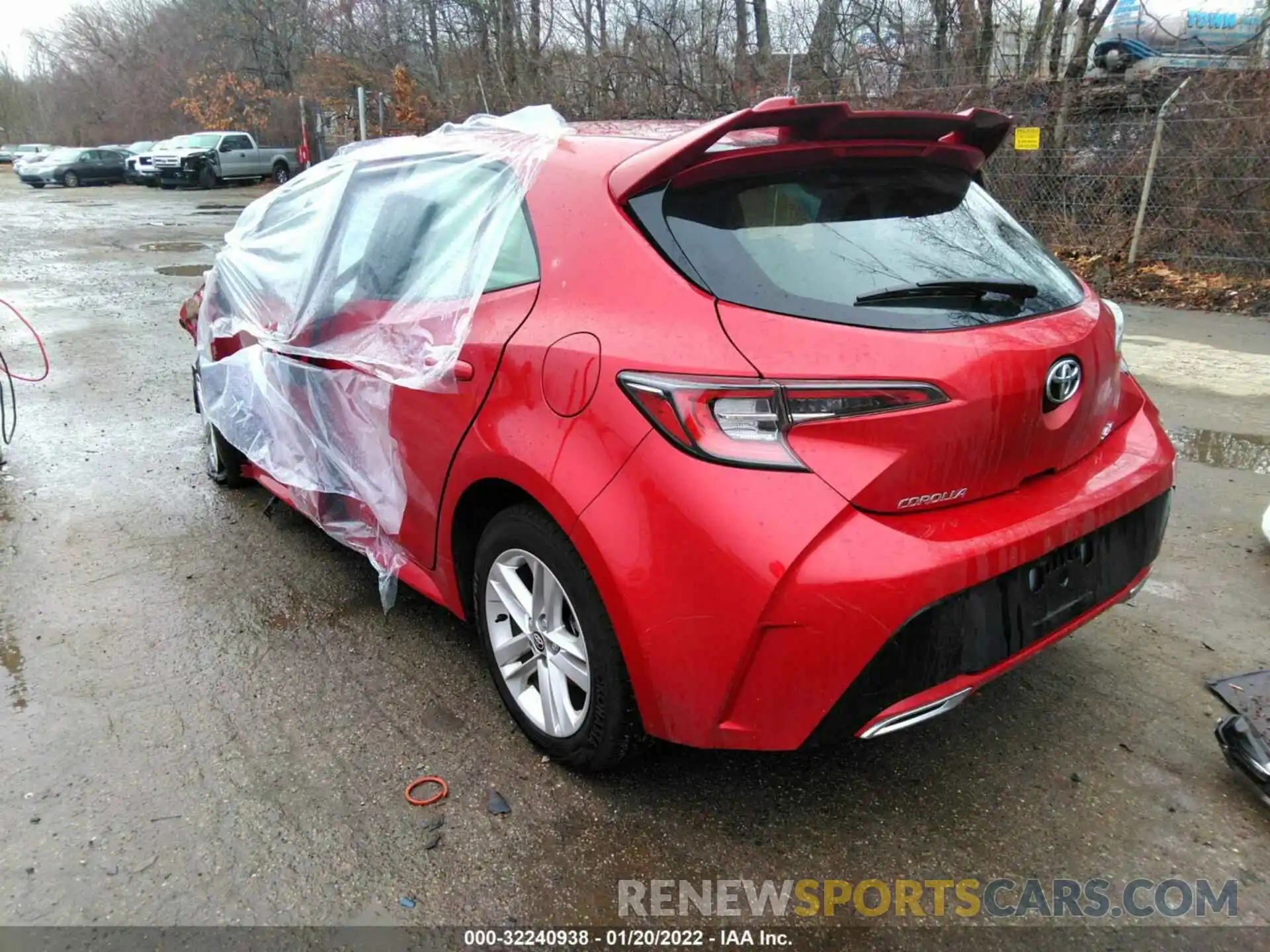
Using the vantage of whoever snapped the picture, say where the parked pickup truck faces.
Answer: facing the viewer and to the left of the viewer

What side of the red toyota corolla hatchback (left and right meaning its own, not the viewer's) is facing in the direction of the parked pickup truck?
front

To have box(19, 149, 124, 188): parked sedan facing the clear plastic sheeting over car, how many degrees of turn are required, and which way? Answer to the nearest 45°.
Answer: approximately 45° to its left

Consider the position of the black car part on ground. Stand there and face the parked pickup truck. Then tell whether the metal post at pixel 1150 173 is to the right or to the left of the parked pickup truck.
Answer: right

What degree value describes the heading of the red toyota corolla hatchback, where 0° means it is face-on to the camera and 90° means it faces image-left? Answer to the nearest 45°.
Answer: approximately 135°

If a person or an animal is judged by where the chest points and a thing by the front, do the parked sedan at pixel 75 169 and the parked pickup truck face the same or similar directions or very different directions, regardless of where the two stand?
same or similar directions

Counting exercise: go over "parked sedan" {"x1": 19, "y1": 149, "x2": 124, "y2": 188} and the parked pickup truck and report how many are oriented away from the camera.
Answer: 0

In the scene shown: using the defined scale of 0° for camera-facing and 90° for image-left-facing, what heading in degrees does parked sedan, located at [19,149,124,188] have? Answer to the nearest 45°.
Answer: approximately 45°

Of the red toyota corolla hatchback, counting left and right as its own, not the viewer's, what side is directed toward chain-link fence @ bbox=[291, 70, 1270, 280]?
right

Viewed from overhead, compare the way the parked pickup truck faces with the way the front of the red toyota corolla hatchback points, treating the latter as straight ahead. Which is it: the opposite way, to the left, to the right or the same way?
to the left

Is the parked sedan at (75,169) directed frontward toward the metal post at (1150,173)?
no

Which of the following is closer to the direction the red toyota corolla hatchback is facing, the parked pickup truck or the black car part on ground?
the parked pickup truck

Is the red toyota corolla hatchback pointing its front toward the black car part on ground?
no

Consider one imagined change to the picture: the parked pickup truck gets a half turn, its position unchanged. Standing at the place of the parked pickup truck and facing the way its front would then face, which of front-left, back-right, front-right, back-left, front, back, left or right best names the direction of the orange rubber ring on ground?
back-right

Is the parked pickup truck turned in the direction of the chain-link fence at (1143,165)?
no
